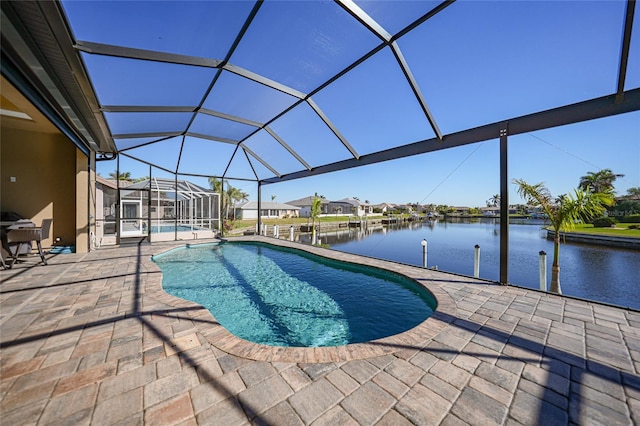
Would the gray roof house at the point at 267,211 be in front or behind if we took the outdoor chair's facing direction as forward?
behind

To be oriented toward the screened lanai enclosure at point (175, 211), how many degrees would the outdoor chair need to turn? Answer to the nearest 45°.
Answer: approximately 135° to its right

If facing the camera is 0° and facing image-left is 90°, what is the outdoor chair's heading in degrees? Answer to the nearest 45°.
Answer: approximately 90°
